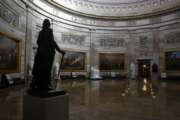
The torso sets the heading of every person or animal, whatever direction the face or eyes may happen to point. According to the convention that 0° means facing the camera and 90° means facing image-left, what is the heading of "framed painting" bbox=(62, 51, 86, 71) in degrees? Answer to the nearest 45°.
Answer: approximately 0°

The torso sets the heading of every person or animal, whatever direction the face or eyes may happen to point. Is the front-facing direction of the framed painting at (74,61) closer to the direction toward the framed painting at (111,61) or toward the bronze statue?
the bronze statue

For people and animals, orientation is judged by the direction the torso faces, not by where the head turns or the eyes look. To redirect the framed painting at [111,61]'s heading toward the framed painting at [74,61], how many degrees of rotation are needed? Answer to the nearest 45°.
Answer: approximately 45° to its right

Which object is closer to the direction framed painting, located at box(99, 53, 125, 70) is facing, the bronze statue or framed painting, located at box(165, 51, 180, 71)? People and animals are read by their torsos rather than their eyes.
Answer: the bronze statue

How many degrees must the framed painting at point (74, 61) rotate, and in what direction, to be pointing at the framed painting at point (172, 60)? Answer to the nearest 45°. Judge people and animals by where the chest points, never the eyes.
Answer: approximately 90° to its left

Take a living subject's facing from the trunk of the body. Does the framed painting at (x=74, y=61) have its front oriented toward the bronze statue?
yes
